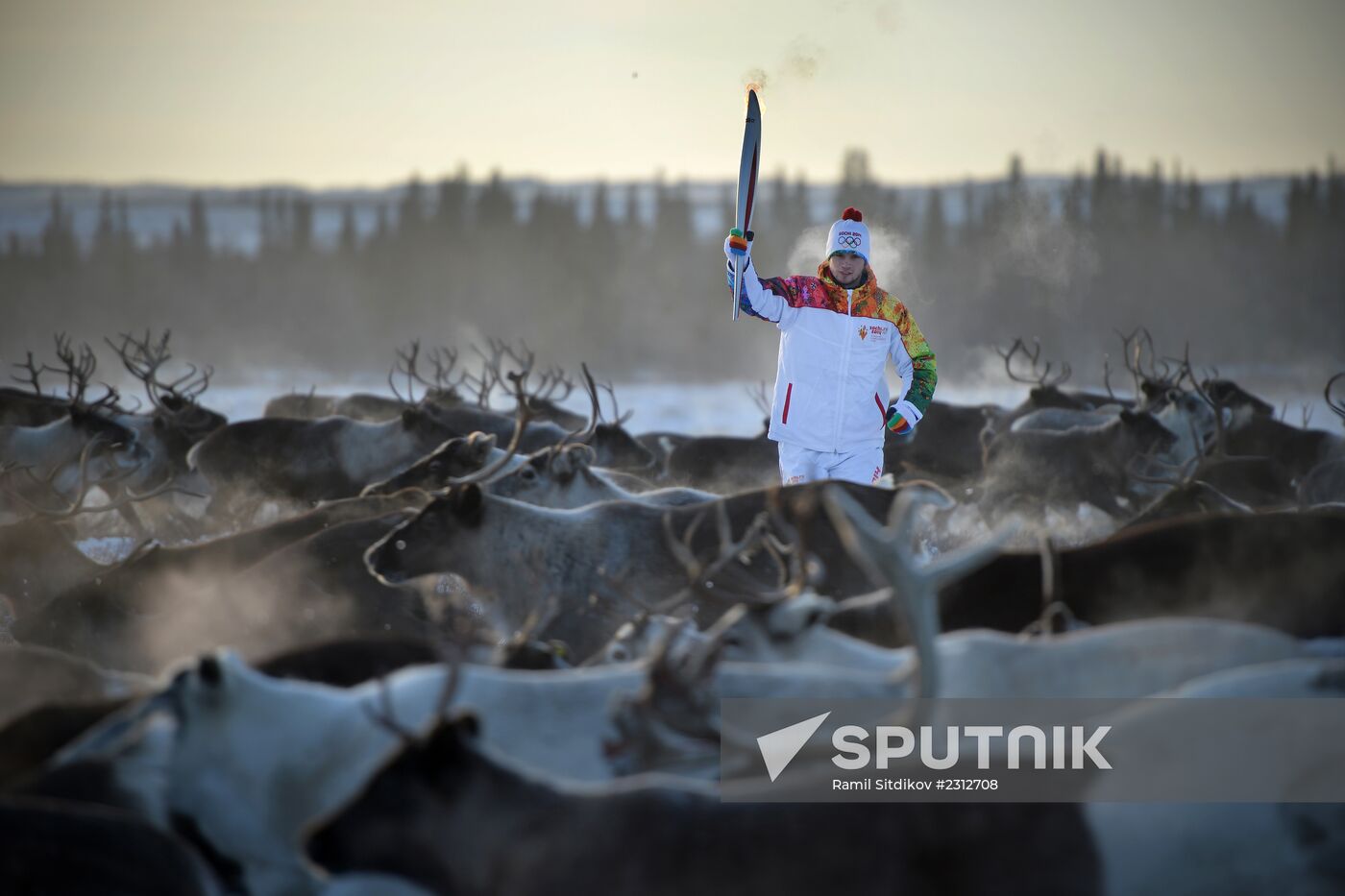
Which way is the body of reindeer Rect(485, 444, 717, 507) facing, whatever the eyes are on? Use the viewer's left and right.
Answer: facing to the left of the viewer

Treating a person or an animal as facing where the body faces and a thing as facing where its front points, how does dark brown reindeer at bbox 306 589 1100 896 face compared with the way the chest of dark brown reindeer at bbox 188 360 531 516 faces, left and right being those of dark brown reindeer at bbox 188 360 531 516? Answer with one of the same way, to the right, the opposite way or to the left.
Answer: the opposite way

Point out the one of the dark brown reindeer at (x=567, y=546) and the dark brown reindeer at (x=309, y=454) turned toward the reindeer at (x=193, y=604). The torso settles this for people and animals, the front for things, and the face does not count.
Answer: the dark brown reindeer at (x=567, y=546)

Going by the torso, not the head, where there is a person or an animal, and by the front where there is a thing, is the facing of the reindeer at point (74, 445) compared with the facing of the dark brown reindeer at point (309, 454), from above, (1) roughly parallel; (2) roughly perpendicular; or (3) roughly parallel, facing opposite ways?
roughly parallel

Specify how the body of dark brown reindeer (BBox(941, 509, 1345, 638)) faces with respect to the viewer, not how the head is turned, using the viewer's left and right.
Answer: facing to the left of the viewer

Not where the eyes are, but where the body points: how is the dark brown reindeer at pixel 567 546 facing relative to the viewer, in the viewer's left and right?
facing to the left of the viewer

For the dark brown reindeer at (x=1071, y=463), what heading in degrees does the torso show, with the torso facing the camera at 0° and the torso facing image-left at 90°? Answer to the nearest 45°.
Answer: approximately 270°

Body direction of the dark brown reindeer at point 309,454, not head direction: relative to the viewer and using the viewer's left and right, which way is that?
facing to the right of the viewer

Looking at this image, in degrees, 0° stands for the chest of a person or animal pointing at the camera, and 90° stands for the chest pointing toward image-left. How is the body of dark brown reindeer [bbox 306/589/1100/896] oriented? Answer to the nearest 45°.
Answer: approximately 90°

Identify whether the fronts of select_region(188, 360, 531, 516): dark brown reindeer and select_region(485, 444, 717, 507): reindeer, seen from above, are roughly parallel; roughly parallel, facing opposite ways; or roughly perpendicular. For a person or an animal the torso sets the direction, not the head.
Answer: roughly parallel, facing opposite ways

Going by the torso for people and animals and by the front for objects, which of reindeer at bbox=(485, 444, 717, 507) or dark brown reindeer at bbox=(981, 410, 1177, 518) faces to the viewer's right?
the dark brown reindeer

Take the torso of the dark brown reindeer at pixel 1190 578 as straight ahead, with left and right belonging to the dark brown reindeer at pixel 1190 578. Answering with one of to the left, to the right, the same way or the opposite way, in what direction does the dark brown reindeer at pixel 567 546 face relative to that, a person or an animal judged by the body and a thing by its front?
the same way
